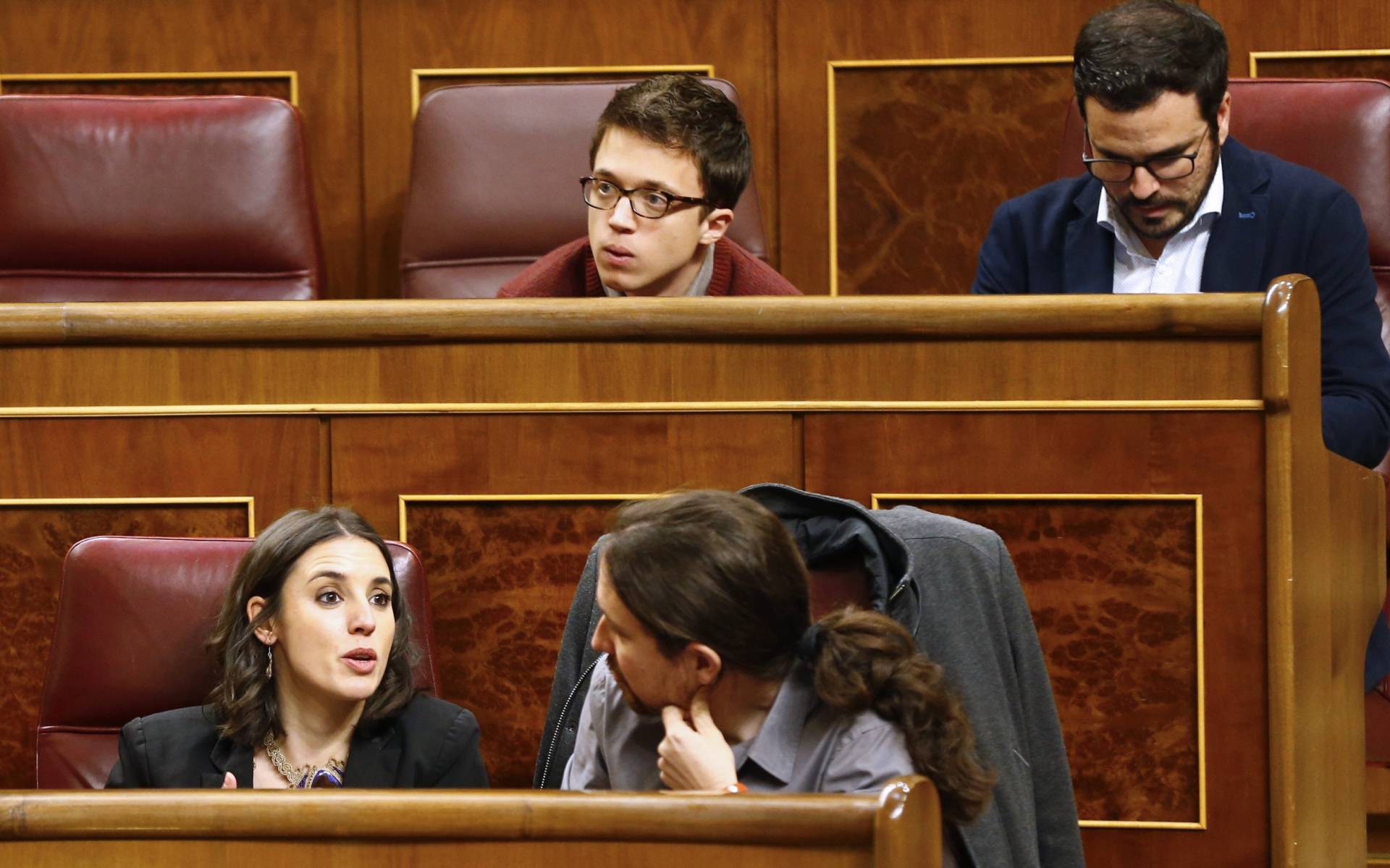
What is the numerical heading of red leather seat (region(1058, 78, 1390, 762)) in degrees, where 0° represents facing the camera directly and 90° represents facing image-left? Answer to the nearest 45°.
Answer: approximately 0°

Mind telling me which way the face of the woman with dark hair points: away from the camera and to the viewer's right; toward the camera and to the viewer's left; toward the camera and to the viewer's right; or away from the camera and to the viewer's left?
toward the camera and to the viewer's right

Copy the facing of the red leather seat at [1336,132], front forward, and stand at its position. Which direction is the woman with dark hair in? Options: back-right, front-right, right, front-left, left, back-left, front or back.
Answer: front-right

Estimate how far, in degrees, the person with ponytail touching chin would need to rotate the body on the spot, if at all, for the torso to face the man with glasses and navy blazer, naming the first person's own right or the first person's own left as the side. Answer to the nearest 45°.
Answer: approximately 180°

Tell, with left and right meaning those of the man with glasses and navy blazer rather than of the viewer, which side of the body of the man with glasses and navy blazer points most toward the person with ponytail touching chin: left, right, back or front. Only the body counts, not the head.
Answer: front

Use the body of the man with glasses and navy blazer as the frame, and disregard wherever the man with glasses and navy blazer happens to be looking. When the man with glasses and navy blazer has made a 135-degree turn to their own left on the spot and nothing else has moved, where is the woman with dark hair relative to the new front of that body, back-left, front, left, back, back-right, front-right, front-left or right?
back

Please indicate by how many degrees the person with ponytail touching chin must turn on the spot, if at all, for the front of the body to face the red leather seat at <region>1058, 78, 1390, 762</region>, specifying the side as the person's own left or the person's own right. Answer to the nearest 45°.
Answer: approximately 180°

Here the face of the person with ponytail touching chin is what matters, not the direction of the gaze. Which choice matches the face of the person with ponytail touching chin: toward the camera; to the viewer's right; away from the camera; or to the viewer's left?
to the viewer's left
